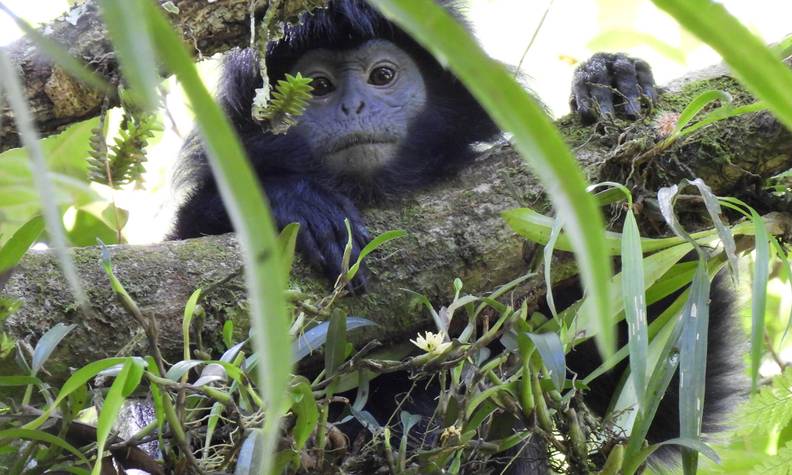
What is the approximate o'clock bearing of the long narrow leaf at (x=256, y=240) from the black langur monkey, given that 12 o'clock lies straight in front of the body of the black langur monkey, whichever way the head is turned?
The long narrow leaf is roughly at 12 o'clock from the black langur monkey.

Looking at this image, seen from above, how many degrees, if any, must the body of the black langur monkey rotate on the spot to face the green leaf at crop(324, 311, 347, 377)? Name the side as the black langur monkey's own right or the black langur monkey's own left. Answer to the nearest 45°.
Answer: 0° — it already faces it

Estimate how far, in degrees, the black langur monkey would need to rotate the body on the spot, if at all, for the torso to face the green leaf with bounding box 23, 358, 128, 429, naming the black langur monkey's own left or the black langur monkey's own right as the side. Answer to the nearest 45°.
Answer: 0° — it already faces it

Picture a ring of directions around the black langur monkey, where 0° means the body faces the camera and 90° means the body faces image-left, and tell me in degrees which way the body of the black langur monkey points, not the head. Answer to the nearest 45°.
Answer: approximately 0°

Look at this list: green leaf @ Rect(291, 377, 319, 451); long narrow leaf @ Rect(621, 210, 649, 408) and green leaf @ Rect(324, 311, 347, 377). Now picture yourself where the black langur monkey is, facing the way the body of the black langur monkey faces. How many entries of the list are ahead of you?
3

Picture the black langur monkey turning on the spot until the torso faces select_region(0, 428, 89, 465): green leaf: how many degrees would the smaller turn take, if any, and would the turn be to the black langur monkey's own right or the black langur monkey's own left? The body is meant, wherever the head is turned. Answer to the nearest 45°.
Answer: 0° — it already faces it
